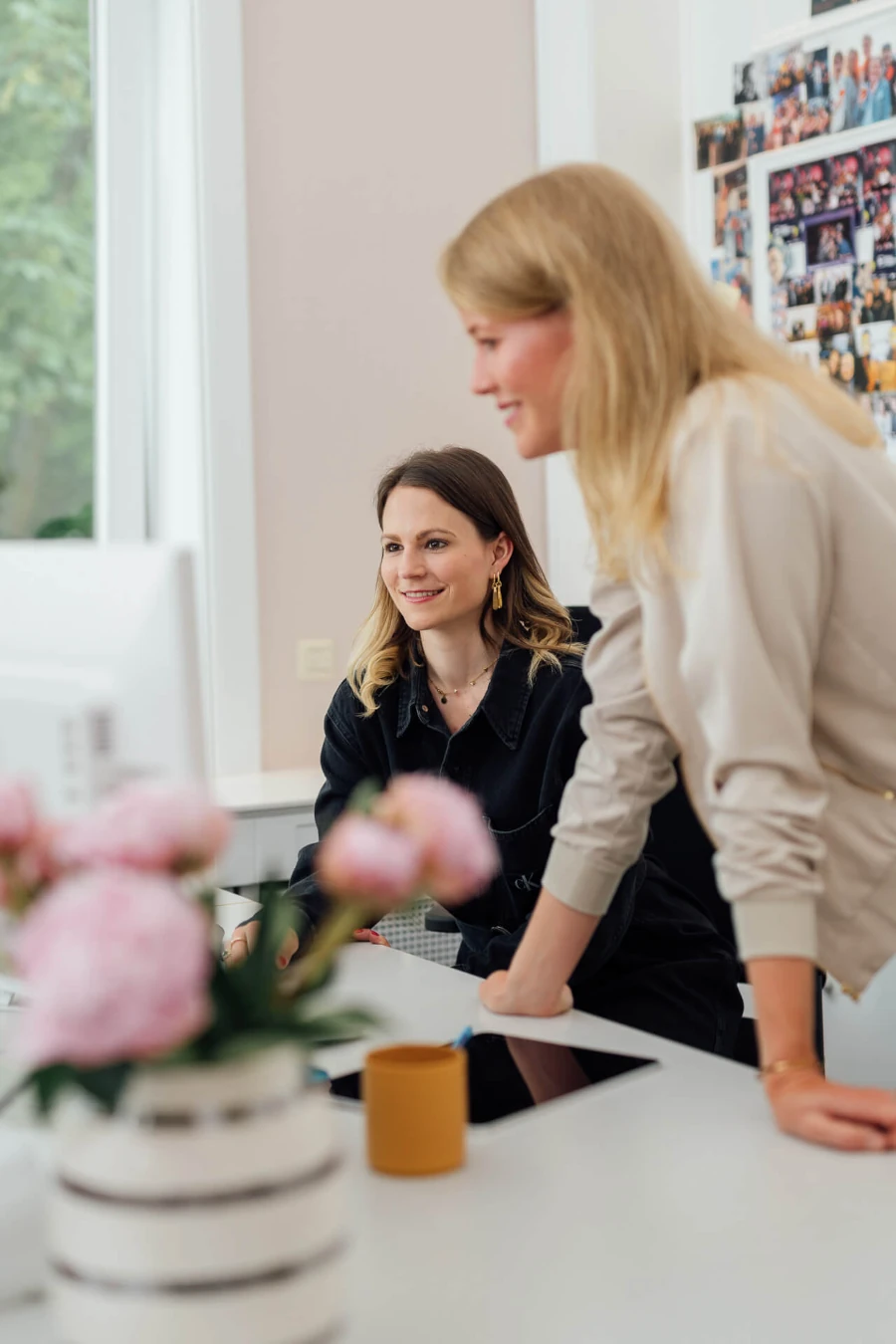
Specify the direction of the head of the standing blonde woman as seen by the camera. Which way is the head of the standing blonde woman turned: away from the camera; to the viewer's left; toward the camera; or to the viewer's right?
to the viewer's left

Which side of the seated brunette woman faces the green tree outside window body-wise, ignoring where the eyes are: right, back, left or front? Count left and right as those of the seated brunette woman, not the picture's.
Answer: right

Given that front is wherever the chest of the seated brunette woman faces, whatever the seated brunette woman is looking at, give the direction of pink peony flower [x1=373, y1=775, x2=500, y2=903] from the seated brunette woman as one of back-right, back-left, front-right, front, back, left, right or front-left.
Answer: front-left

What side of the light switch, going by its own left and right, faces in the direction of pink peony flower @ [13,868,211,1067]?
front

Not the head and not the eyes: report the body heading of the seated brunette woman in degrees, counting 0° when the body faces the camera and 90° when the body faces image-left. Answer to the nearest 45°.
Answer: approximately 45°

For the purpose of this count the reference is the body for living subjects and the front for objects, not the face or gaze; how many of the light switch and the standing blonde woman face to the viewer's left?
1

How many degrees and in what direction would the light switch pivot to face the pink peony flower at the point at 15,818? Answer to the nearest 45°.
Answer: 0° — it already faces it

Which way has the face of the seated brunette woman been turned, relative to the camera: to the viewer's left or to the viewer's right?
to the viewer's left

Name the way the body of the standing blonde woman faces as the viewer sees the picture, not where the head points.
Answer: to the viewer's left
